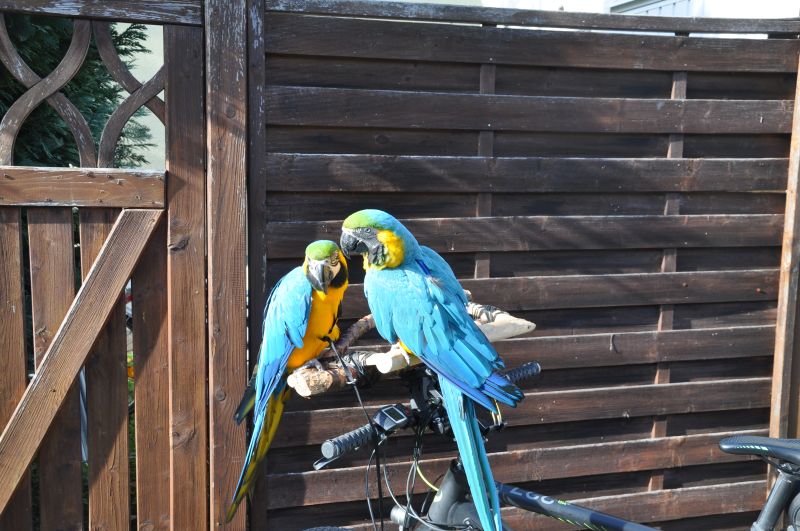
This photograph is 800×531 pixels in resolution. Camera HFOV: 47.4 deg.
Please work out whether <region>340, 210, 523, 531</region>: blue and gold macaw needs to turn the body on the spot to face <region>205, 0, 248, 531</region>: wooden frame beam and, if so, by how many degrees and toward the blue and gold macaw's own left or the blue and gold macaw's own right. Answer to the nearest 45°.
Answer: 0° — it already faces it

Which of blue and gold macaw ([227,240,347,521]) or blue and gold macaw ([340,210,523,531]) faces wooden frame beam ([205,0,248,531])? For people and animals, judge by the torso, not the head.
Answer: blue and gold macaw ([340,210,523,531])

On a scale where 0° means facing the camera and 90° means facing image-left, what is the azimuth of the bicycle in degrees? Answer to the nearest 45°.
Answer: approximately 90°

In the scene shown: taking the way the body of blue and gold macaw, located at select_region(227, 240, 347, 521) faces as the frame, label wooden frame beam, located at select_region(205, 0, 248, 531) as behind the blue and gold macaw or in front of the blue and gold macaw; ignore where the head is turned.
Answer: behind

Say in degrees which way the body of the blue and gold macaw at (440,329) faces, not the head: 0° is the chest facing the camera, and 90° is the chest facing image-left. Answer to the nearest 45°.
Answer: approximately 135°
